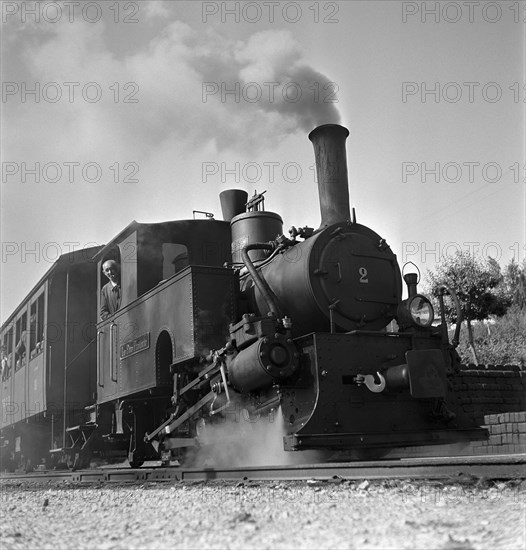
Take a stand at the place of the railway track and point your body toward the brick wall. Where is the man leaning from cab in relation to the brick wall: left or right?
left

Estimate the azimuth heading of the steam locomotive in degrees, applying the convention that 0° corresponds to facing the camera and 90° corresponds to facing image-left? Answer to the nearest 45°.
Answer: approximately 315°

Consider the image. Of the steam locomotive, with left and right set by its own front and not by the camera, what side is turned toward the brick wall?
left

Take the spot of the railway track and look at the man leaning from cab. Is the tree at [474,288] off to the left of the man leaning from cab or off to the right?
right

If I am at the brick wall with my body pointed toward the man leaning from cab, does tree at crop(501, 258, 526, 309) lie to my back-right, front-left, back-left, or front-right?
back-right

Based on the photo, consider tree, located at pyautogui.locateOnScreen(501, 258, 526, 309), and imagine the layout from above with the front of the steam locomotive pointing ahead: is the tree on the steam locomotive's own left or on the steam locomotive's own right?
on the steam locomotive's own left
